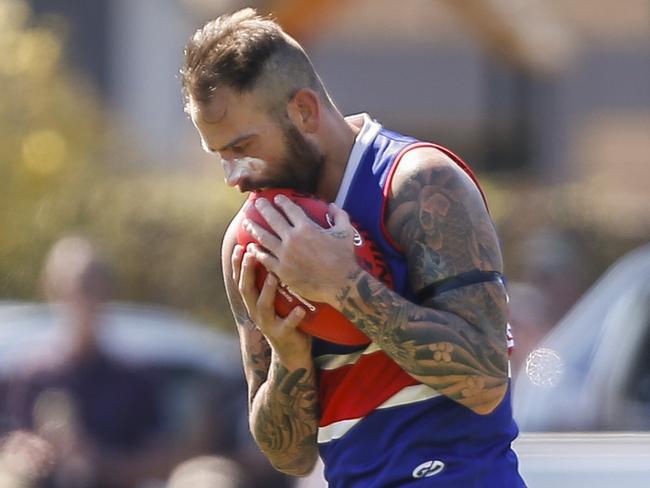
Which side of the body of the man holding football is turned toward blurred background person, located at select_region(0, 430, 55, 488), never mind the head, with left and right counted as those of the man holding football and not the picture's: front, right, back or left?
right

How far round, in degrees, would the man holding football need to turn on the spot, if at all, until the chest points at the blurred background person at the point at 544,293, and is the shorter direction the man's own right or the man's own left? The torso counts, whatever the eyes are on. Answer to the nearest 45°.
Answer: approximately 135° to the man's own right

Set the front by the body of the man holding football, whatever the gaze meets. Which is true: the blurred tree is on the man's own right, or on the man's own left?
on the man's own right

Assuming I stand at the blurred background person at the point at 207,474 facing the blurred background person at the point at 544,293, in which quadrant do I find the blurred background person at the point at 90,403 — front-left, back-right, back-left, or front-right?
front-left

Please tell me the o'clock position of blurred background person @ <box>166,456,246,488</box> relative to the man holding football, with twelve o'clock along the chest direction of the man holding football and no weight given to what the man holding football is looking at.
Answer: The blurred background person is roughly at 4 o'clock from the man holding football.

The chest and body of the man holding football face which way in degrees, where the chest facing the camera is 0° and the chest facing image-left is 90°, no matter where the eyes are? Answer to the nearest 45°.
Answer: approximately 45°

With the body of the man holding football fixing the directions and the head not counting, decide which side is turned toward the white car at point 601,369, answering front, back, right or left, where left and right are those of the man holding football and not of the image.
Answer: back
